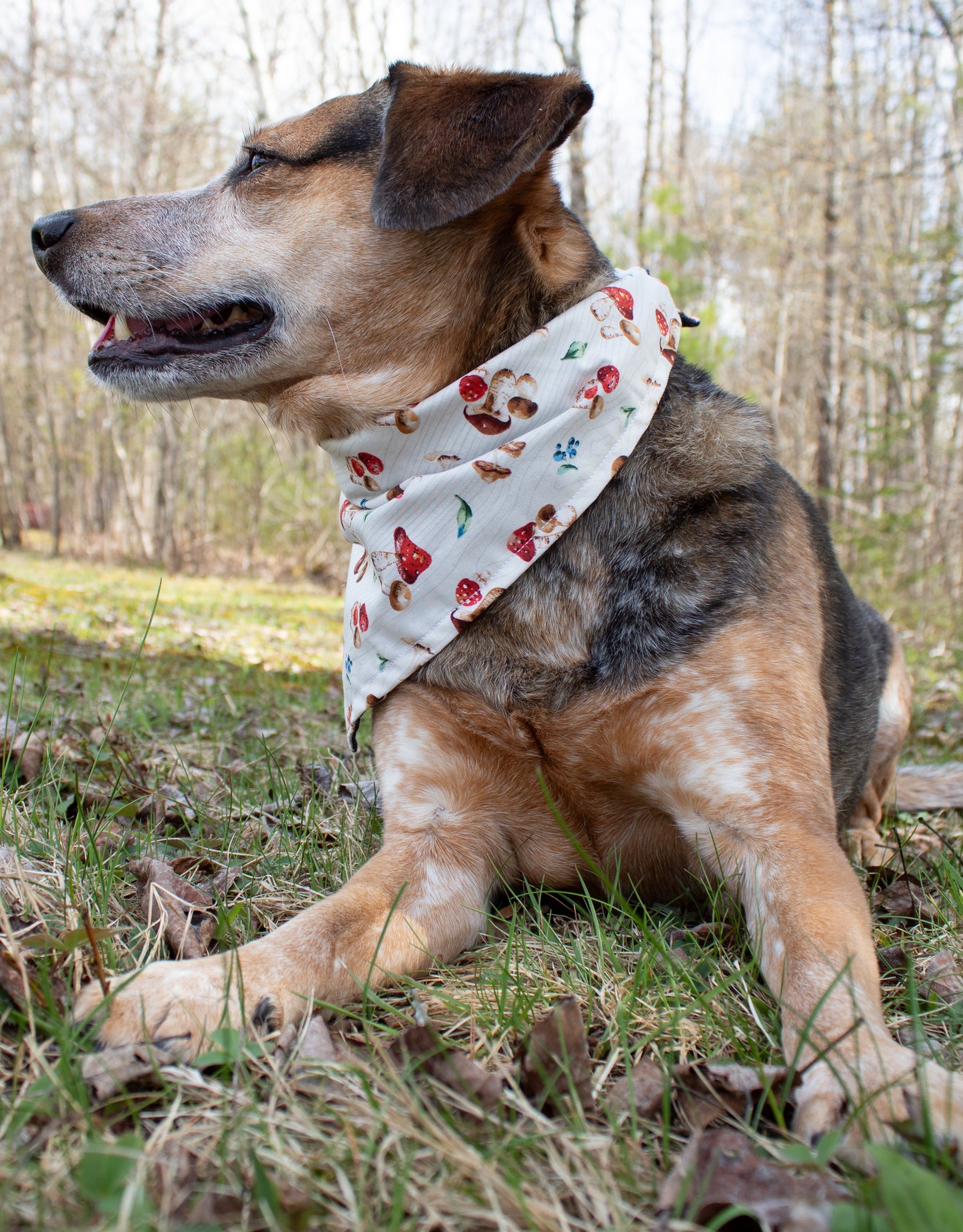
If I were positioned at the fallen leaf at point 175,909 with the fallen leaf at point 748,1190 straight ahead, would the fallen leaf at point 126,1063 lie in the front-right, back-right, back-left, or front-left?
front-right

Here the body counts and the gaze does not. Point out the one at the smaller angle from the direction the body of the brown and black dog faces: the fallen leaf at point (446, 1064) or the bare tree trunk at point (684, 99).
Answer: the fallen leaf

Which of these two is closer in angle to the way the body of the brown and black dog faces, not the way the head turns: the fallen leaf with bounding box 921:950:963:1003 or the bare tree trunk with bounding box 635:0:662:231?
the fallen leaf

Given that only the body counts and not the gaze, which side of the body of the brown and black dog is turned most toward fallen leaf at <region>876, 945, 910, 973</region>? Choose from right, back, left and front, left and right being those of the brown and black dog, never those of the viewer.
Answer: left

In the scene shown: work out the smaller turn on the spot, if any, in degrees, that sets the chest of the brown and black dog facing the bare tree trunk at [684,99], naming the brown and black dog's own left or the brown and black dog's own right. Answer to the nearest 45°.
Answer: approximately 135° to the brown and black dog's own right

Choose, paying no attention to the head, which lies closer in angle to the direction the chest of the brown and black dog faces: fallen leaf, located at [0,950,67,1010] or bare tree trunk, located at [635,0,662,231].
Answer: the fallen leaf

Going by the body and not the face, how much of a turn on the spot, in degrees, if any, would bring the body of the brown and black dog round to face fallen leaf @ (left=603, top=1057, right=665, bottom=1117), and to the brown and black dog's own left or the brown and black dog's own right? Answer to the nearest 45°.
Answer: approximately 45° to the brown and black dog's own left

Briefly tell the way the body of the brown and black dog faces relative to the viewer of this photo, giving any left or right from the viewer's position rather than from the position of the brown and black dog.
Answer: facing the viewer and to the left of the viewer

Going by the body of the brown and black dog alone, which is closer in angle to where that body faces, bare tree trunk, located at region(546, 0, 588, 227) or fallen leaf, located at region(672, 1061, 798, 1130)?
the fallen leaf

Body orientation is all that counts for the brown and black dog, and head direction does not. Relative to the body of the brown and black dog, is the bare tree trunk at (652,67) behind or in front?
behind

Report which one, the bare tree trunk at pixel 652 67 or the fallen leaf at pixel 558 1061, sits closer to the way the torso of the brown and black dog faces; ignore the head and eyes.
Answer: the fallen leaf

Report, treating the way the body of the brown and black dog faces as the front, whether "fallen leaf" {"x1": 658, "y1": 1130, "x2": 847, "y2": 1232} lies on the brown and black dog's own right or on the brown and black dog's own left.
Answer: on the brown and black dog's own left
